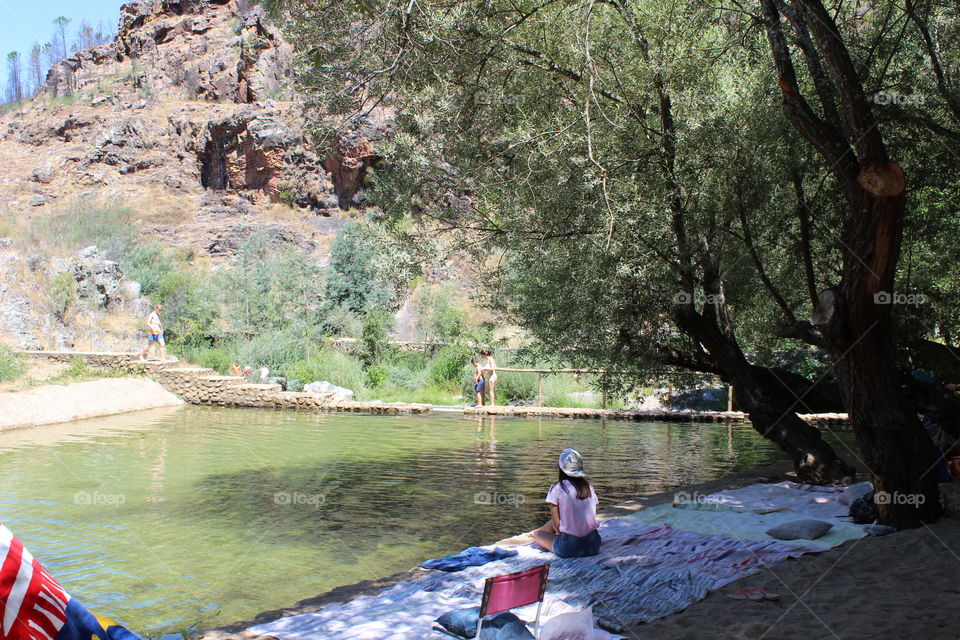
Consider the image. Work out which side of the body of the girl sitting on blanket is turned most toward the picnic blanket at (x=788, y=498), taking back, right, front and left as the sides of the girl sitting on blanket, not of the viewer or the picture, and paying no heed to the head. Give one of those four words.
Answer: right

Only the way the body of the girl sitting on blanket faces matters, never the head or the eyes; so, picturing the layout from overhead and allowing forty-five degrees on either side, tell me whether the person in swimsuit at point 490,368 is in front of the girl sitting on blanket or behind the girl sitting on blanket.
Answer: in front

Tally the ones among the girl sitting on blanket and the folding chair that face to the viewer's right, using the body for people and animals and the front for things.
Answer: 0

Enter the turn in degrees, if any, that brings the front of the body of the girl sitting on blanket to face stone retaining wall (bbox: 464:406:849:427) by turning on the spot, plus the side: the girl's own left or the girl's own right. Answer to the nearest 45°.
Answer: approximately 45° to the girl's own right

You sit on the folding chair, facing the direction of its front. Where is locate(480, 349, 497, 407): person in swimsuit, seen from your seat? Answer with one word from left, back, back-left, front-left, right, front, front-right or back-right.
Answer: front-right

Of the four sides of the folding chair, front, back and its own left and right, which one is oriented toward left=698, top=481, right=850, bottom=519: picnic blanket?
right

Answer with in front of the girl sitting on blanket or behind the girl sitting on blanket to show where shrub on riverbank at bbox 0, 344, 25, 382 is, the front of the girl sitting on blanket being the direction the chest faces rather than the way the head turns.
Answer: in front

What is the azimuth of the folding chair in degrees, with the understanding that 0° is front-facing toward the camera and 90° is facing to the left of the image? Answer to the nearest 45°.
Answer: approximately 135°

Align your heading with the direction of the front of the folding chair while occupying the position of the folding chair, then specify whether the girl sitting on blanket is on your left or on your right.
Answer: on your right

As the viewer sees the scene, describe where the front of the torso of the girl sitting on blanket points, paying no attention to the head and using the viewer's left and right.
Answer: facing away from the viewer and to the left of the viewer

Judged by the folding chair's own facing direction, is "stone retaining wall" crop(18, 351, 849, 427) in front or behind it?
in front

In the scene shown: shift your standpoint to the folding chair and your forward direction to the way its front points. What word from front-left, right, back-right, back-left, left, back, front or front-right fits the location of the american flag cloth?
left
